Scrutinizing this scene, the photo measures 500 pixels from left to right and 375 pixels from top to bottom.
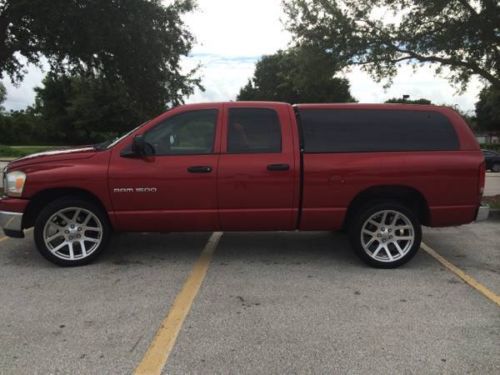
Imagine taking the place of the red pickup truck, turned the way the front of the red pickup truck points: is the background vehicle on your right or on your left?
on your right

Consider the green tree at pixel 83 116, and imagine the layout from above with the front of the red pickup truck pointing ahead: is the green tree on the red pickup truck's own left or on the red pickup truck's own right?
on the red pickup truck's own right

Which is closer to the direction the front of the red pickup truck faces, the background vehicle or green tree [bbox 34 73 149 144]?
the green tree

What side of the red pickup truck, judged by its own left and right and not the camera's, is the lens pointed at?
left

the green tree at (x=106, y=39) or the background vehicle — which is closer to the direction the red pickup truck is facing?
the green tree

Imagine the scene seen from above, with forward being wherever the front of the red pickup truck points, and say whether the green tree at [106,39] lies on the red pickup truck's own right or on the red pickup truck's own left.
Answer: on the red pickup truck's own right

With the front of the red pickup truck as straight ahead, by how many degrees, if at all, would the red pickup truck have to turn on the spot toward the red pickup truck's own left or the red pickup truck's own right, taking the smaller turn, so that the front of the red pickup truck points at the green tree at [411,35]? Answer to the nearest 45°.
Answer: approximately 135° to the red pickup truck's own right

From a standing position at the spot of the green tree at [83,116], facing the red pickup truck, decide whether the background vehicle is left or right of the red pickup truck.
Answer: left
